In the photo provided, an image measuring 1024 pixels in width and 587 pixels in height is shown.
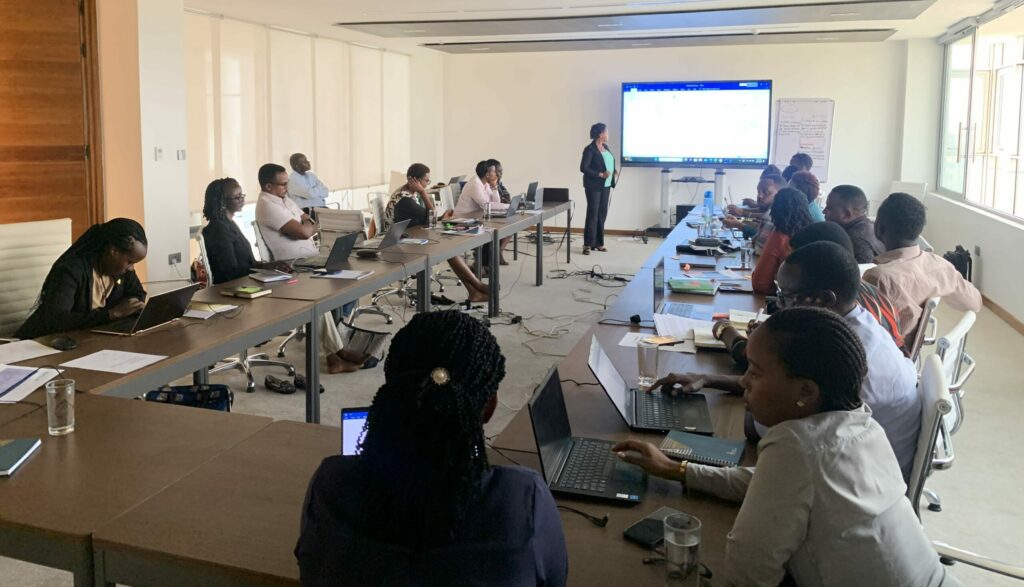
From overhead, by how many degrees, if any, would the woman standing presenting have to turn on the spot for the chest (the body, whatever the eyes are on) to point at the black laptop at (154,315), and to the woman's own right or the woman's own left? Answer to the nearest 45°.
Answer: approximately 45° to the woman's own right

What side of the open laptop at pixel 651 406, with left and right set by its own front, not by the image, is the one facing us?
right

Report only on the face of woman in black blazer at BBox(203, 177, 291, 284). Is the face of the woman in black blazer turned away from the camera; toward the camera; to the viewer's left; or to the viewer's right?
to the viewer's right

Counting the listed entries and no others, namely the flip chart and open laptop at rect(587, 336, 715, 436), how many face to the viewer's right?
1

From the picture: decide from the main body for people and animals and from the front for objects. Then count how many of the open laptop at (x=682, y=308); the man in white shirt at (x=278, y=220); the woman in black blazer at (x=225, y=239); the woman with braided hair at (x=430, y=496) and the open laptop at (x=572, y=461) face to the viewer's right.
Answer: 4

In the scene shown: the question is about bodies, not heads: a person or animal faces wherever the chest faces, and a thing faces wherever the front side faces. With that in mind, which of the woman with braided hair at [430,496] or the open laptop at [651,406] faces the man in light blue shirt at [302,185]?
the woman with braided hair

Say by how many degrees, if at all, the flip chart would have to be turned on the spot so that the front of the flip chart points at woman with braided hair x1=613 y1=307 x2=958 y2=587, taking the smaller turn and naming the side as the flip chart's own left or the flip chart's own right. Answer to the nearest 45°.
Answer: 0° — it already faces them

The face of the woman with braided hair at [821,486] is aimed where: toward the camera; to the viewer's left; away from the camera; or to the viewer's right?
to the viewer's left

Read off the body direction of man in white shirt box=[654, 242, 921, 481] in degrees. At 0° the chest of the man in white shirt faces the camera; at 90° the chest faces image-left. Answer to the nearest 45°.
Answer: approximately 90°

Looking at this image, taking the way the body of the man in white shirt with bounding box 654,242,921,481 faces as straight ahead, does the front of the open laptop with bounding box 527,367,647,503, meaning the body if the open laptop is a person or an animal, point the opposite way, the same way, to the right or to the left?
the opposite way

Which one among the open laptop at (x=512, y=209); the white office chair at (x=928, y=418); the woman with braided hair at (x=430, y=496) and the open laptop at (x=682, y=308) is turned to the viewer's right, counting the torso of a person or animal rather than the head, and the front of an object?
the open laptop at (x=682, y=308)

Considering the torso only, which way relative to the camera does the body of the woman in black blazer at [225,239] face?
to the viewer's right

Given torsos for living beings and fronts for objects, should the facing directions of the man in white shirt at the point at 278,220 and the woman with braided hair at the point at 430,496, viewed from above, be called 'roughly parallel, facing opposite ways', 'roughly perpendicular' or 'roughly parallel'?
roughly perpendicular

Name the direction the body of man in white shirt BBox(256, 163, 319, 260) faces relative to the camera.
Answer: to the viewer's right

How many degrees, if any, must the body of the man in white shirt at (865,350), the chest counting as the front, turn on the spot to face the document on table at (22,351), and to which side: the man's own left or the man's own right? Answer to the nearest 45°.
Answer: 0° — they already face it

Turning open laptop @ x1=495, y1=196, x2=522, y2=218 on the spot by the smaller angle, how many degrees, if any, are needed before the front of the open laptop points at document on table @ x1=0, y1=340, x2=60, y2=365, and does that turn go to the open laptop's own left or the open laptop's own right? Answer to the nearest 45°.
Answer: approximately 90° to the open laptop's own left

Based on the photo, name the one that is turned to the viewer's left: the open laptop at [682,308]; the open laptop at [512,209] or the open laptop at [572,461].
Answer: the open laptop at [512,209]

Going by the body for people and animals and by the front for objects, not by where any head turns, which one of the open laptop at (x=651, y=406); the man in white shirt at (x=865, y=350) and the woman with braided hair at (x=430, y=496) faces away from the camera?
the woman with braided hair

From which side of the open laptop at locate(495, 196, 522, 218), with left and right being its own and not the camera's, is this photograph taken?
left
